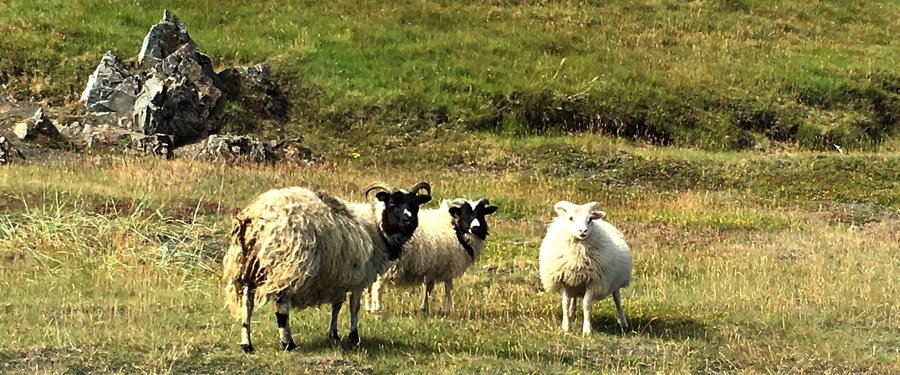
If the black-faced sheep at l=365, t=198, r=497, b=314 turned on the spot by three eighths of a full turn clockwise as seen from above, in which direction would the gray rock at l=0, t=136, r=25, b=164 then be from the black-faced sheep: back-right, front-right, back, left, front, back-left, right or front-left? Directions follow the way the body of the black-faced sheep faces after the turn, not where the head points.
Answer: right

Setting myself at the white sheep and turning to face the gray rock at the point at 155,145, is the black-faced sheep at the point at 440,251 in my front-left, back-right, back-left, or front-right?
front-left

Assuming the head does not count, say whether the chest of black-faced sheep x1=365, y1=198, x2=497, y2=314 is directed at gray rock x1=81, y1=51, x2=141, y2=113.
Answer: no

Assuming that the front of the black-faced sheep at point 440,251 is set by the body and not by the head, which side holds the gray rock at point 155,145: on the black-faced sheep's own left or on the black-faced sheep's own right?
on the black-faced sheep's own left

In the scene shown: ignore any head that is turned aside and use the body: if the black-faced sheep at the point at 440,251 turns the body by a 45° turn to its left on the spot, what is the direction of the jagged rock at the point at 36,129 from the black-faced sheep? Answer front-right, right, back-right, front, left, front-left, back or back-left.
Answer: left

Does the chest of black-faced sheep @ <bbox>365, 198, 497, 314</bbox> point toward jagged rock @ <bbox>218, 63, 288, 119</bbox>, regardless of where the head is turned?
no

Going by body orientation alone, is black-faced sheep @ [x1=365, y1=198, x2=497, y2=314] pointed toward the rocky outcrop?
no

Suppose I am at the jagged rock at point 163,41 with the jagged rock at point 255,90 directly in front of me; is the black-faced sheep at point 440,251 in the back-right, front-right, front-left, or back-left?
front-right

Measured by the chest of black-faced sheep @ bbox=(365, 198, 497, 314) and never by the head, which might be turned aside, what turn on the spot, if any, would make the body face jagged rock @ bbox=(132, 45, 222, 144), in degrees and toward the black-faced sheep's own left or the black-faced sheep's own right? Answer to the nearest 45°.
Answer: approximately 135° to the black-faced sheep's own left

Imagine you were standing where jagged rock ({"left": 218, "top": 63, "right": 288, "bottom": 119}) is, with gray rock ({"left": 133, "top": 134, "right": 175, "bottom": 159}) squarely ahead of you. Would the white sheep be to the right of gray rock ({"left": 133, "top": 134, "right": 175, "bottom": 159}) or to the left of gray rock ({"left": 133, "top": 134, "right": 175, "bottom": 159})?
left

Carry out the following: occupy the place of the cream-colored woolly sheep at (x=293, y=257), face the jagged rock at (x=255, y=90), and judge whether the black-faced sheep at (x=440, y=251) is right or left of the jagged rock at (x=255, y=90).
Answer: right

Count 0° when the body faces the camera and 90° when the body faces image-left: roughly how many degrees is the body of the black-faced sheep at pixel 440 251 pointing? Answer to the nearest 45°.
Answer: approximately 270°
